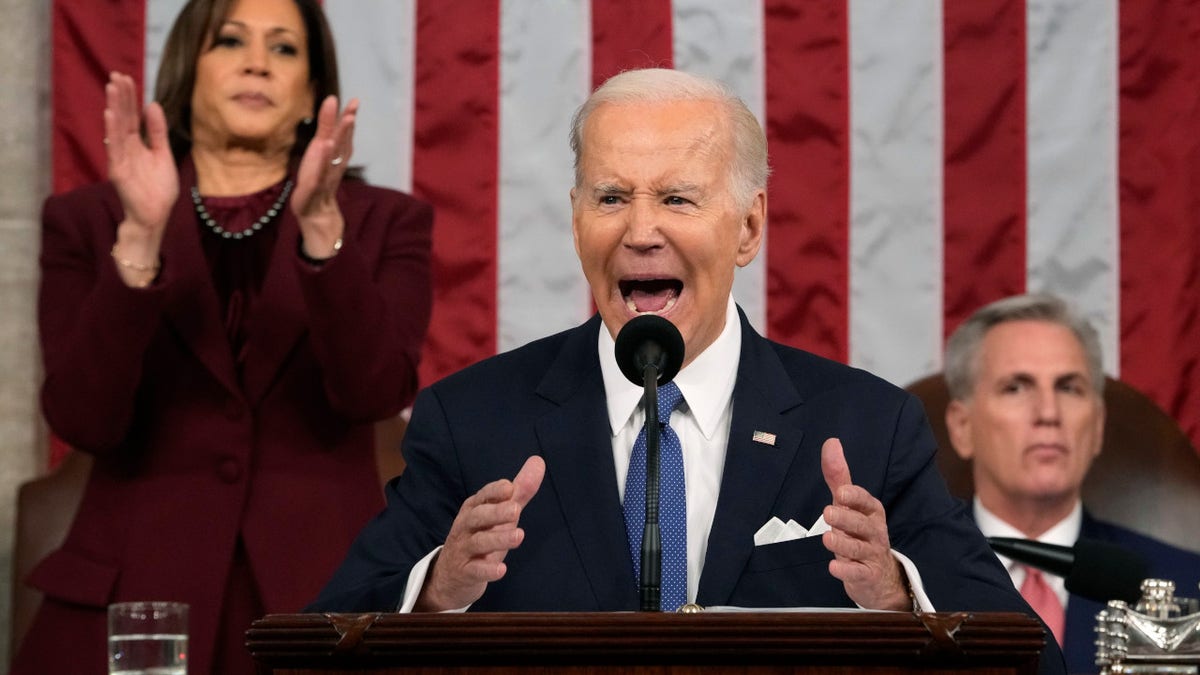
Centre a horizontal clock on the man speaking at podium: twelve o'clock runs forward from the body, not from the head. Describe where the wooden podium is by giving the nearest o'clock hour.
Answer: The wooden podium is roughly at 12 o'clock from the man speaking at podium.

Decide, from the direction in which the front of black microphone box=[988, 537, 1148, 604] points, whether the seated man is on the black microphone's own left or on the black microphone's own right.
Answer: on the black microphone's own left

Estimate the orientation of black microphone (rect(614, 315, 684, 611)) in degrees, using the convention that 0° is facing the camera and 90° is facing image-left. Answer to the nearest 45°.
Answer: approximately 180°

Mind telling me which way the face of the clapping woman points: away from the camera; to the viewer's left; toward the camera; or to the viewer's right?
toward the camera

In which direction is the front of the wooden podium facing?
toward the camera

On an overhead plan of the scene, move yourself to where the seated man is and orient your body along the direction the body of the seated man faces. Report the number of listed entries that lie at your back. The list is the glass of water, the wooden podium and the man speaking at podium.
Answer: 0

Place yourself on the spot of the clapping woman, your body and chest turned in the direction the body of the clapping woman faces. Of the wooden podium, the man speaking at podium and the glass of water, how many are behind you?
0

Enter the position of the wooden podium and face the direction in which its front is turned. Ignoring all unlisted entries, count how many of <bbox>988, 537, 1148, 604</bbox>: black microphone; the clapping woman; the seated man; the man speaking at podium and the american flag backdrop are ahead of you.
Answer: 0

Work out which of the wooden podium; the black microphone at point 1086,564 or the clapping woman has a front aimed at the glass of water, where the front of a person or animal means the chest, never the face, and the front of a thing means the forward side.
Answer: the clapping woman

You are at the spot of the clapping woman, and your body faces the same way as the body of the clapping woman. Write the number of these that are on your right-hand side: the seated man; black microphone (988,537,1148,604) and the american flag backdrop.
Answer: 0

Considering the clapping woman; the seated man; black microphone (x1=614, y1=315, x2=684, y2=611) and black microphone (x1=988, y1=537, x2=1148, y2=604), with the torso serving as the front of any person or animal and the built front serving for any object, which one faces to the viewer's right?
black microphone (x1=988, y1=537, x2=1148, y2=604)

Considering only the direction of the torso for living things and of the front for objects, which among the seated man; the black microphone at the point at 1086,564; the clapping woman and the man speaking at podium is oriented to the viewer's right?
the black microphone

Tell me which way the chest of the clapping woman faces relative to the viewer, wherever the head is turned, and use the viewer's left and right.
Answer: facing the viewer

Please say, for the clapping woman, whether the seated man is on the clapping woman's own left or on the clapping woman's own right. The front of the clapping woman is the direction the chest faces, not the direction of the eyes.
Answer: on the clapping woman's own left

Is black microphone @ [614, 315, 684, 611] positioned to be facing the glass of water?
no

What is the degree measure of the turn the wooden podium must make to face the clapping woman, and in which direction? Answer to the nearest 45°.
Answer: approximately 135° to its right

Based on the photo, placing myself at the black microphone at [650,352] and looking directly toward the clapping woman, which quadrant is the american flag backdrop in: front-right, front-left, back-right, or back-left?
front-right

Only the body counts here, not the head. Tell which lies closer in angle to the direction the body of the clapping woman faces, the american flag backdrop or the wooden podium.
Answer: the wooden podium

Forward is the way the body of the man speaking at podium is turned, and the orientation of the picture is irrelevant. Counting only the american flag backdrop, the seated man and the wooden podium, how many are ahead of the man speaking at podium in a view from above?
1

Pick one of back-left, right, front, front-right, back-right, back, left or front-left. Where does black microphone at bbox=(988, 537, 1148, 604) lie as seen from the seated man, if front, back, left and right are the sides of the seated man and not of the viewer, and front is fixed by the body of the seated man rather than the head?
front
